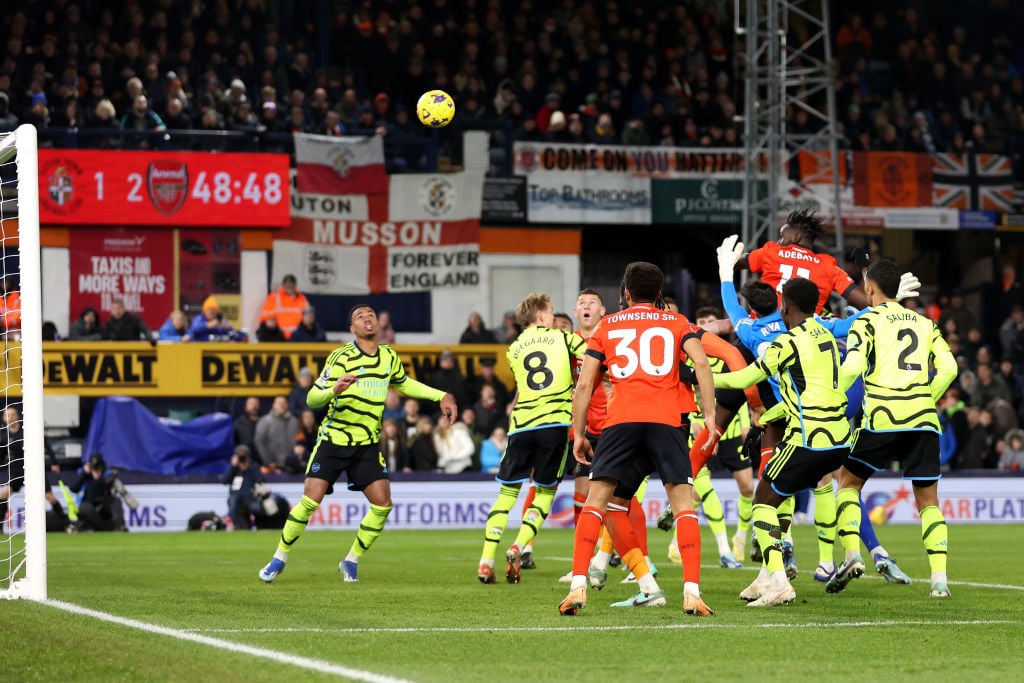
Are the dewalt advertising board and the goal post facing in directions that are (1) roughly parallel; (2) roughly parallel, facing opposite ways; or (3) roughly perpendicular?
roughly perpendicular

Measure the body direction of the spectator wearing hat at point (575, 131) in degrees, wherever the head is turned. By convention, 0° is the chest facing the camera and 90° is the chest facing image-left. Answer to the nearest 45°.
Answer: approximately 0°

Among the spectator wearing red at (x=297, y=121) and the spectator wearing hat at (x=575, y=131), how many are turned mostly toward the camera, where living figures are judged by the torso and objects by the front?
2

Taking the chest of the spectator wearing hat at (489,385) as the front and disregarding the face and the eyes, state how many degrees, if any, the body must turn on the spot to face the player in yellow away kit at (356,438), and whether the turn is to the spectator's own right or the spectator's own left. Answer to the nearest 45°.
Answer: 0° — they already face them
